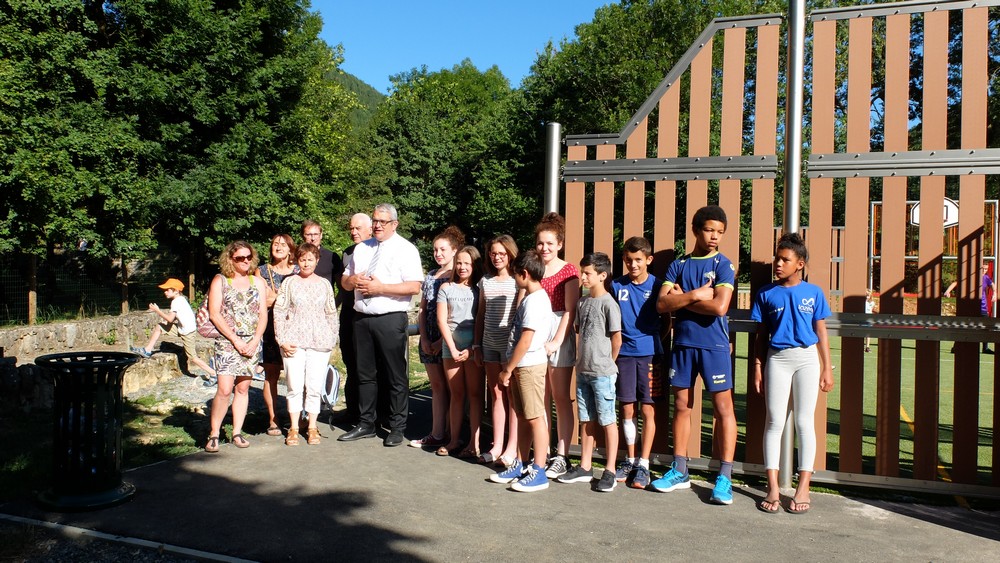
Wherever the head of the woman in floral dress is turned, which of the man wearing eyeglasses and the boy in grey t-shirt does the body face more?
the boy in grey t-shirt

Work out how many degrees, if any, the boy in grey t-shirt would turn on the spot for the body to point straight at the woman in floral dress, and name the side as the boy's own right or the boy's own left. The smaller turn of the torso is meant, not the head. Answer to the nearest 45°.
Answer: approximately 45° to the boy's own right

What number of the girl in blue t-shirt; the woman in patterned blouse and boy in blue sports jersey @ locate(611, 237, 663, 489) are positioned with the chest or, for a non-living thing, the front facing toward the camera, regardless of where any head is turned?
3

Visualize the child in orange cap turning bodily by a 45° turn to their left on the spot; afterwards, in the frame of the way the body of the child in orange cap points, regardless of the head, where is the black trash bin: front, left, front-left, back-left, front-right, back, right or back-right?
front-left

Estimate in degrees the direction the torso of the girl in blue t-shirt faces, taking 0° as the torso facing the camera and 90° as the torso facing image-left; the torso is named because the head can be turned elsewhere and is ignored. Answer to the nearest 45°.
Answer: approximately 0°

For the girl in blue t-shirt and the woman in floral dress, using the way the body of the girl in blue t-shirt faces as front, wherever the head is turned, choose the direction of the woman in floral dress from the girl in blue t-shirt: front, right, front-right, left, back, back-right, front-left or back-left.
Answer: right

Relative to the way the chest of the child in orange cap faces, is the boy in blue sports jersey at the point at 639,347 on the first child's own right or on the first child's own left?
on the first child's own left

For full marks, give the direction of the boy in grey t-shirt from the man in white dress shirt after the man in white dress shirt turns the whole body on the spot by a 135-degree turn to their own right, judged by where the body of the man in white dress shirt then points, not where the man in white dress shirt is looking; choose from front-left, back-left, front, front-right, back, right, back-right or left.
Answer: back-right

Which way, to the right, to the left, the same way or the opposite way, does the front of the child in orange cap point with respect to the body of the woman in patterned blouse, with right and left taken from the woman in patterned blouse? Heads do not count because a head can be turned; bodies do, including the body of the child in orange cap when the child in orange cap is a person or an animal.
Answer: to the right

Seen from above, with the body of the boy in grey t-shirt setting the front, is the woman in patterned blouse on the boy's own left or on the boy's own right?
on the boy's own right

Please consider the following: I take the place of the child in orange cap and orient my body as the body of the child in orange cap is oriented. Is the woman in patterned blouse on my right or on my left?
on my left

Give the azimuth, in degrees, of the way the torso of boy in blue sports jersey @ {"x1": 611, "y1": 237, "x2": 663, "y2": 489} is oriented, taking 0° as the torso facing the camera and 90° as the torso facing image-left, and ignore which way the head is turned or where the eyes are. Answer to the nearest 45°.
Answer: approximately 0°

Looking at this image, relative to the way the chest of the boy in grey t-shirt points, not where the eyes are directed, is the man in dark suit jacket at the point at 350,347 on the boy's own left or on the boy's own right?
on the boy's own right

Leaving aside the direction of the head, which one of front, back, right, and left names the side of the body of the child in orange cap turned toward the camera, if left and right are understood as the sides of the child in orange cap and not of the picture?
left

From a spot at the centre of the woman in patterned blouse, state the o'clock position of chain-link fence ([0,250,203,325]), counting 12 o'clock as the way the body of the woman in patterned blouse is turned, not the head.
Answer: The chain-link fence is roughly at 5 o'clock from the woman in patterned blouse.
